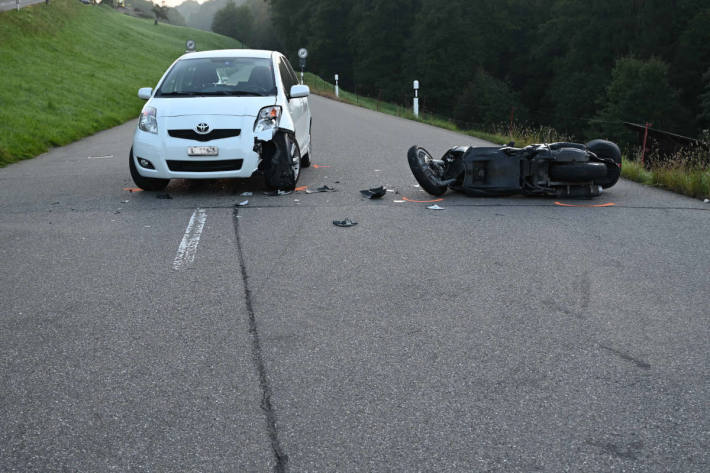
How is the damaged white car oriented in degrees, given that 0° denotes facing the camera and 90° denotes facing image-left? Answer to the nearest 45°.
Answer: approximately 0°

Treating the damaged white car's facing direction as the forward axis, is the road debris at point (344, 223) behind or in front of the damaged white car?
in front

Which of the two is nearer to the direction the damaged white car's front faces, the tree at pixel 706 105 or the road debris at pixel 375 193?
the road debris

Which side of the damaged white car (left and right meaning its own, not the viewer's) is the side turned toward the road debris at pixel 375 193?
left

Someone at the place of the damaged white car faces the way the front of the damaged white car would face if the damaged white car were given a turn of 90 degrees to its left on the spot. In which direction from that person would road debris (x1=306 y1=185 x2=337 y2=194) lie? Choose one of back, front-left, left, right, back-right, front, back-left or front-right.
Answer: front

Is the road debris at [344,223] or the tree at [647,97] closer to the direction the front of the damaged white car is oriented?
the road debris

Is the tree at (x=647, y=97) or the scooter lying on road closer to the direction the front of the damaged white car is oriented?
the scooter lying on road
